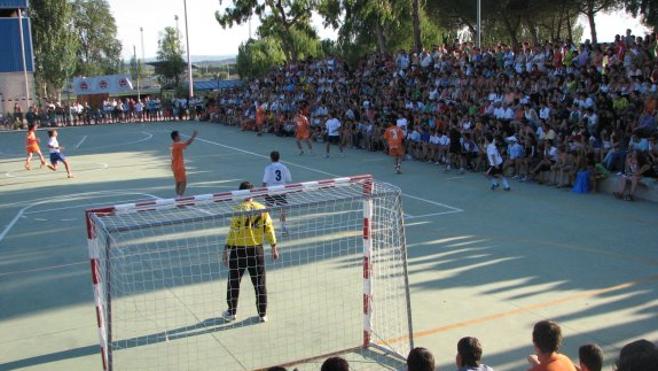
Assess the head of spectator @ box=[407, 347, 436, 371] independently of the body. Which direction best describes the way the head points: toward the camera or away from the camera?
away from the camera

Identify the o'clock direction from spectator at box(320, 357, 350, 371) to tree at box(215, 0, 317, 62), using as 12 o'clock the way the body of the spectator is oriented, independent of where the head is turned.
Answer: The tree is roughly at 12 o'clock from the spectator.

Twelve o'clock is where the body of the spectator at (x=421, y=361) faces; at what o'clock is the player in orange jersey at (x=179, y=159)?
The player in orange jersey is roughly at 11 o'clock from the spectator.

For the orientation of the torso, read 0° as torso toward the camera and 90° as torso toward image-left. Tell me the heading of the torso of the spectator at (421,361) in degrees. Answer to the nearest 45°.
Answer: approximately 180°

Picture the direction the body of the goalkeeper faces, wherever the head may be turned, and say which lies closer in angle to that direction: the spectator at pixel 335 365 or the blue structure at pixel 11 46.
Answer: the blue structure

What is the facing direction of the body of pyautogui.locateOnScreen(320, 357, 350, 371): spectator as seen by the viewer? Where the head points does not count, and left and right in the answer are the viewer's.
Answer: facing away from the viewer

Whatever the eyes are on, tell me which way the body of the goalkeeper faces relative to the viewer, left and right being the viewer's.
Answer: facing away from the viewer

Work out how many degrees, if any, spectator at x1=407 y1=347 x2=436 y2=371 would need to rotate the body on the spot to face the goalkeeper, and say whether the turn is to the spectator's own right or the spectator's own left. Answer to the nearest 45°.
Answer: approximately 45° to the spectator's own left

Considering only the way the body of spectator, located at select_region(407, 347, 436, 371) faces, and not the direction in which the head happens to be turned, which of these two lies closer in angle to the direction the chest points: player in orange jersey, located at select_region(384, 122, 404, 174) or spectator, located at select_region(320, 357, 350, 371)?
the player in orange jersey
